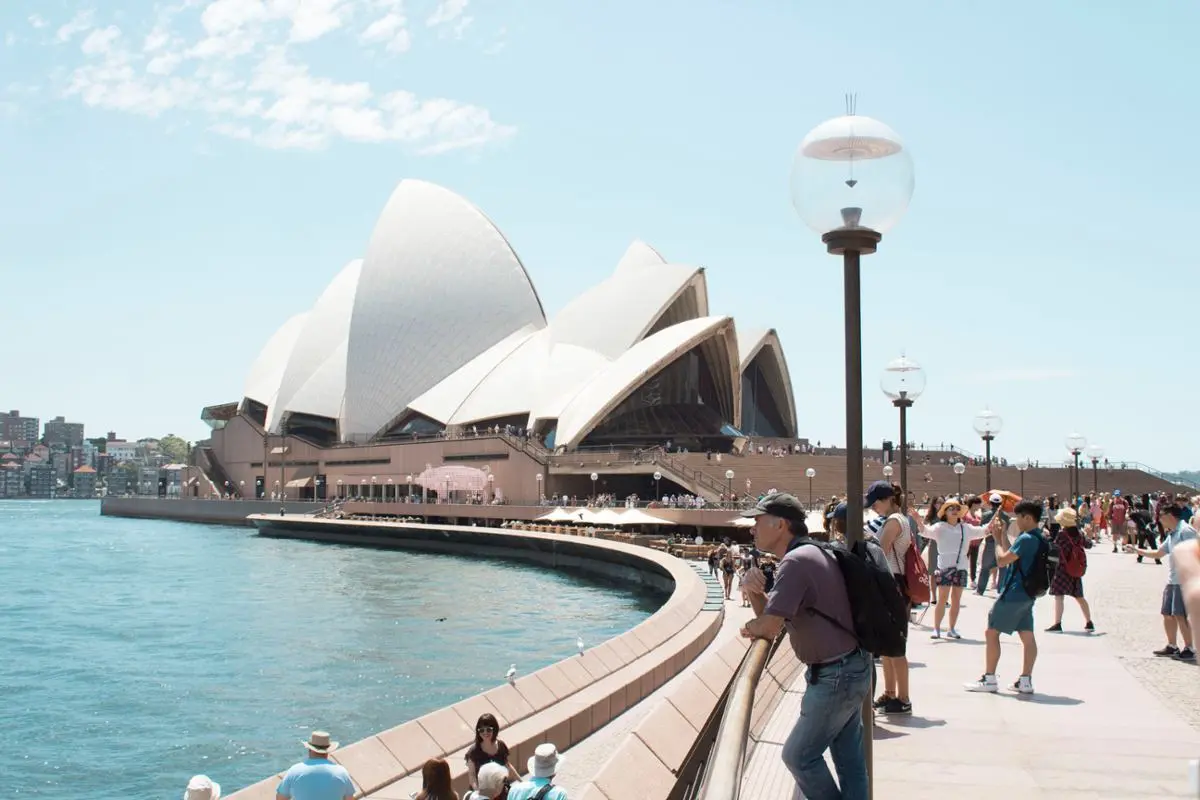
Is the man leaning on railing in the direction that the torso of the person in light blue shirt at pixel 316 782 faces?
no

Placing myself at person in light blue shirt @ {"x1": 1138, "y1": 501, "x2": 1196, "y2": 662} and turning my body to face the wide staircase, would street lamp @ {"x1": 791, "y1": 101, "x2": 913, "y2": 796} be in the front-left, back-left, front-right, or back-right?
back-left

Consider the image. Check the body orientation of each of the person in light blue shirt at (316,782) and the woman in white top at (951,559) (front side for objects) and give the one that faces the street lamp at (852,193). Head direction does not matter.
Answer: the woman in white top

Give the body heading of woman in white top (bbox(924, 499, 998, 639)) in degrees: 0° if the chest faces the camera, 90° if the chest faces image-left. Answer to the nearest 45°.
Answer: approximately 0°

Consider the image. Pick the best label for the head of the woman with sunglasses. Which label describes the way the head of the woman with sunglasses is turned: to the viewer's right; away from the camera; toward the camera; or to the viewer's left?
toward the camera

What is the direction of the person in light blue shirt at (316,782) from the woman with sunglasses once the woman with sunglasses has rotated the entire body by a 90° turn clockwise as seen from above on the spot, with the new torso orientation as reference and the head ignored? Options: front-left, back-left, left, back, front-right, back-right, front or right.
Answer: front

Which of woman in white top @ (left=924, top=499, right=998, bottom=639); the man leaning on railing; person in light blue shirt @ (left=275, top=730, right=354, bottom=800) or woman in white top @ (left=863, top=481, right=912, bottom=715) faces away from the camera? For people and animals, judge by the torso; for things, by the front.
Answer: the person in light blue shirt

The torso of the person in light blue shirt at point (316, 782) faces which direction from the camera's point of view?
away from the camera

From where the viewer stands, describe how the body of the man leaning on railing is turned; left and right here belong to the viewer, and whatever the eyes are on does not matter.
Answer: facing to the left of the viewer

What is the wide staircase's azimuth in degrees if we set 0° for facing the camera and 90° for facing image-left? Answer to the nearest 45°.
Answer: approximately 315°

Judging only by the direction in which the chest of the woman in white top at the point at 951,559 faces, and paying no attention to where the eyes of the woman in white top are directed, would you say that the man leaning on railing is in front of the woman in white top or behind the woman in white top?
in front

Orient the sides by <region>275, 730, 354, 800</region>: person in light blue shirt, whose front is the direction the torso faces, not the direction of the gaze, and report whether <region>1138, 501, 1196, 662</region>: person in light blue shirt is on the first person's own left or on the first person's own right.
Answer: on the first person's own right

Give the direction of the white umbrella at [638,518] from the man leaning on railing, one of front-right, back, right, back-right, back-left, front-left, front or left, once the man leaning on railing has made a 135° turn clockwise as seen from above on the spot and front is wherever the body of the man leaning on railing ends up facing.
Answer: front-left

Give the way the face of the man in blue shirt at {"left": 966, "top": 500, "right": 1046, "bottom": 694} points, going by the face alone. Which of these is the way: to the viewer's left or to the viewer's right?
to the viewer's left
